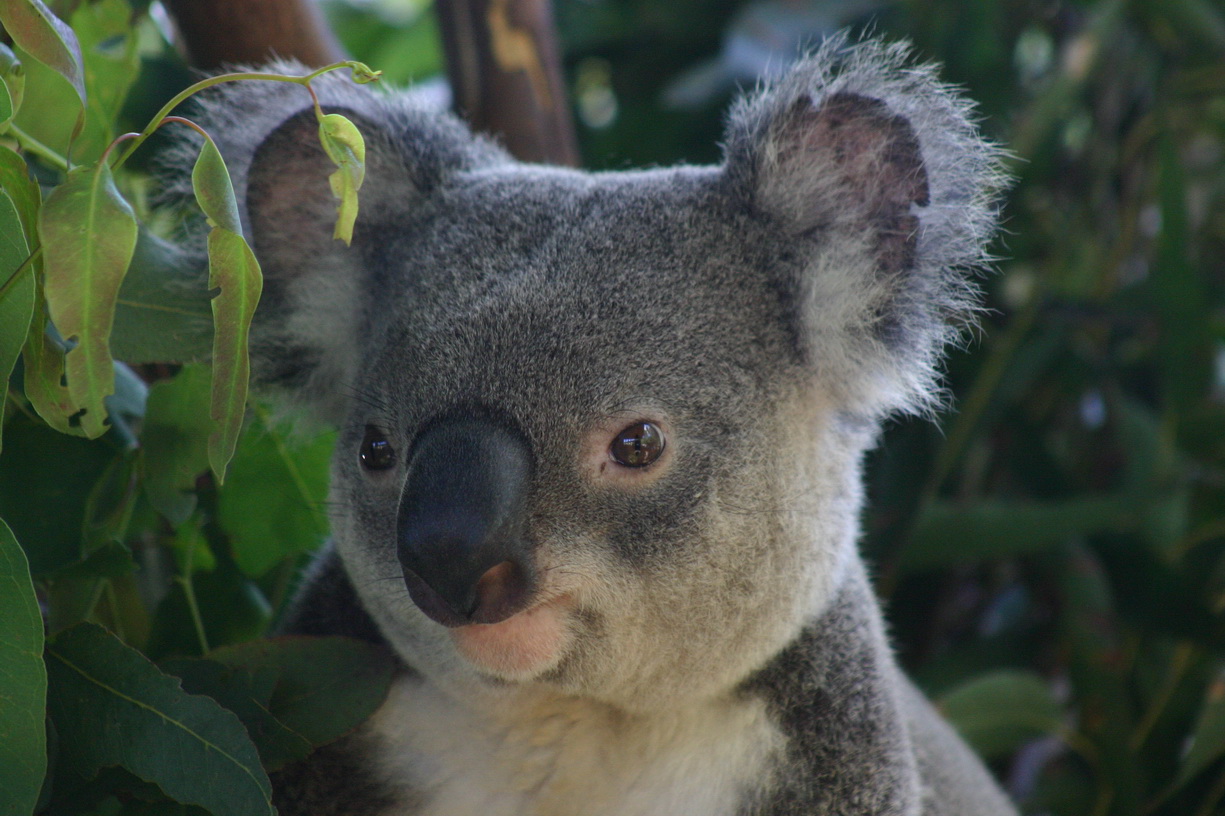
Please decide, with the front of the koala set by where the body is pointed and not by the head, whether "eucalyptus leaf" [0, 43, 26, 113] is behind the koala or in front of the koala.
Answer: in front

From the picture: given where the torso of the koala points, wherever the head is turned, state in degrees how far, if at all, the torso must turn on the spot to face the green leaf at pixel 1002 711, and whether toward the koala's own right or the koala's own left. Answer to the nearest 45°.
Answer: approximately 180°

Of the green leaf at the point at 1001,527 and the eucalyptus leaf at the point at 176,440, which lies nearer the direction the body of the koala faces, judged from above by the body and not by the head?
the eucalyptus leaf

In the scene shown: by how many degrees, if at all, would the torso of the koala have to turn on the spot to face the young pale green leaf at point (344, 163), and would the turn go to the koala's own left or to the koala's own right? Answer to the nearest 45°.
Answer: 0° — it already faces it

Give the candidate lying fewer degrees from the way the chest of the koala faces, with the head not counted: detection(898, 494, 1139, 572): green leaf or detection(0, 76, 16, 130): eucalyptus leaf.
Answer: the eucalyptus leaf

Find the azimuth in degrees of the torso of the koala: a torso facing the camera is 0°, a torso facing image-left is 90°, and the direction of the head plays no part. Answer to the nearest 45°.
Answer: approximately 45°

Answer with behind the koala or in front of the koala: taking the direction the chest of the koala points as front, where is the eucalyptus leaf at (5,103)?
in front
